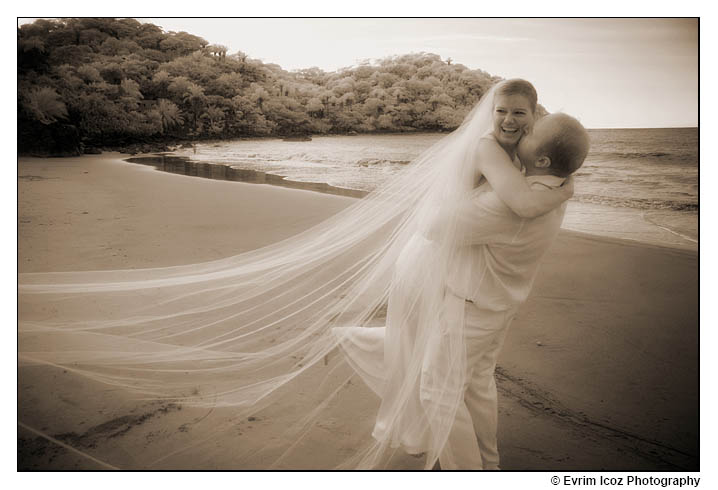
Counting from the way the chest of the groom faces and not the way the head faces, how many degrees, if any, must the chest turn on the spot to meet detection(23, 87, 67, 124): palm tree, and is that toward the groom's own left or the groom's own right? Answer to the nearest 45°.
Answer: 0° — they already face it

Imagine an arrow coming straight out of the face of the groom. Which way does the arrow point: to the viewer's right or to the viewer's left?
to the viewer's left

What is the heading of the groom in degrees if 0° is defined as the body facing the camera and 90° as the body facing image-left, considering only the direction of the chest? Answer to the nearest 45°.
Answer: approximately 135°

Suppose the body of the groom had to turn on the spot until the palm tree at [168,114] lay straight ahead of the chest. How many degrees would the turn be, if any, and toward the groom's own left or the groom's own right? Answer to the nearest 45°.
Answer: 0° — they already face it
